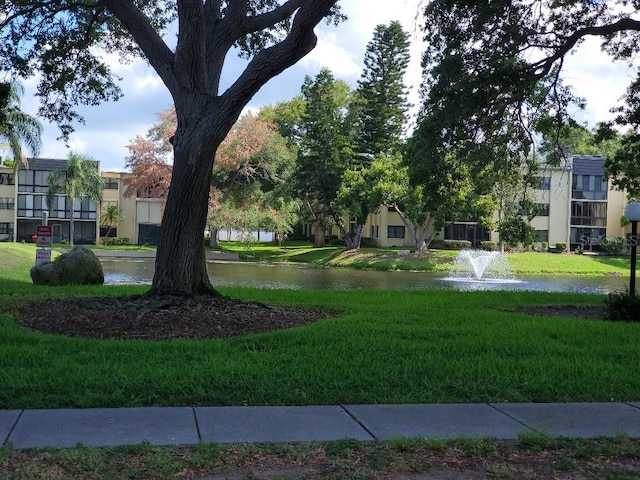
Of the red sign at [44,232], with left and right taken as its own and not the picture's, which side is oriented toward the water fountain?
left

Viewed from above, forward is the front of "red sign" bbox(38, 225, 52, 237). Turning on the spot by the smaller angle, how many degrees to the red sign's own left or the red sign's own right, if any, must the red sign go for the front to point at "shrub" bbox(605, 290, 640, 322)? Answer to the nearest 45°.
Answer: approximately 45° to the red sign's own left

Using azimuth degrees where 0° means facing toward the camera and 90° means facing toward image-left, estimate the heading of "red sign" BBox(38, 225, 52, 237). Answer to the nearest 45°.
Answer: approximately 0°

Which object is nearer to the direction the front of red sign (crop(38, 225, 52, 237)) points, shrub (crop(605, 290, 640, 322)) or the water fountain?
the shrub

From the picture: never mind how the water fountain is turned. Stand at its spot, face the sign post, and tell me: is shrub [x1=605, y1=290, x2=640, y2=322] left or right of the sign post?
left
